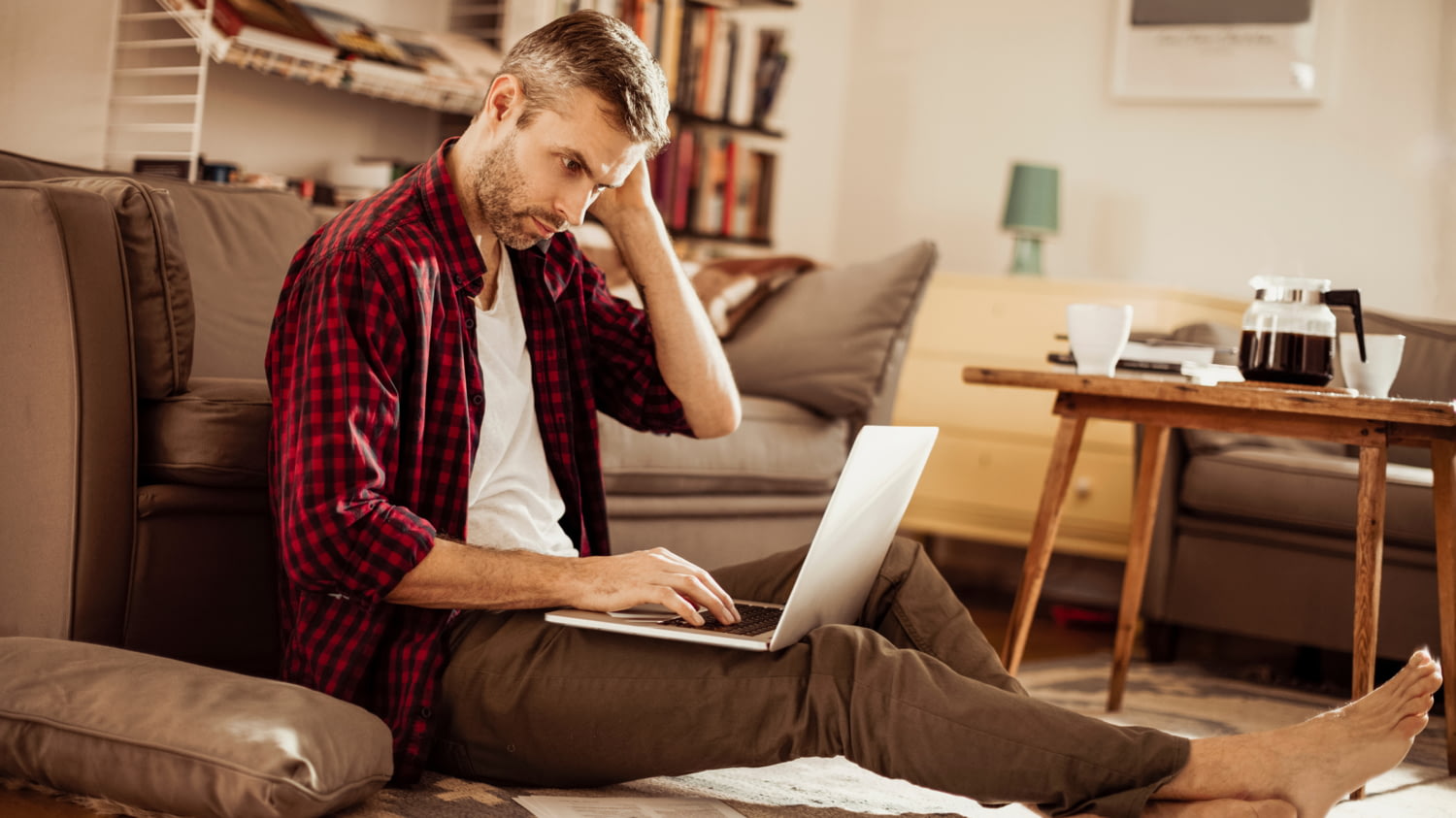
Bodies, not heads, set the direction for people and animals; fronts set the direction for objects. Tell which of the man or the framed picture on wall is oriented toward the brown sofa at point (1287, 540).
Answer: the framed picture on wall

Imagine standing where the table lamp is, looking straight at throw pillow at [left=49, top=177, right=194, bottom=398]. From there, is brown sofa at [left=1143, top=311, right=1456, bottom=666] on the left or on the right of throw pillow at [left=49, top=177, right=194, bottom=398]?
left

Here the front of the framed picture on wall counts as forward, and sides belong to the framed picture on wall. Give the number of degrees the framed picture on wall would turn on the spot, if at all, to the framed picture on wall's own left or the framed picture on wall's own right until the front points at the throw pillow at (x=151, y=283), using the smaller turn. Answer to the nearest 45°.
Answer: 0° — it already faces it

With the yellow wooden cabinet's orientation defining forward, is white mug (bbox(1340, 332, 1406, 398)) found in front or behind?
in front

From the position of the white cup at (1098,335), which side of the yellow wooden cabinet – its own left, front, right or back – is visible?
front

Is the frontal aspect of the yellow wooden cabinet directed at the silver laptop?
yes

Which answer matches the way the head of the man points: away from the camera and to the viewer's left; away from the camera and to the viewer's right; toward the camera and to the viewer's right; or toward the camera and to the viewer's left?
toward the camera and to the viewer's right

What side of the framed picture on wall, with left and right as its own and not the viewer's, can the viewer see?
front

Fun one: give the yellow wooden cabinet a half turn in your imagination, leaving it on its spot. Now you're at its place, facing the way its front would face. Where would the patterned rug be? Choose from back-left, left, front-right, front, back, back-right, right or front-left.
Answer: back

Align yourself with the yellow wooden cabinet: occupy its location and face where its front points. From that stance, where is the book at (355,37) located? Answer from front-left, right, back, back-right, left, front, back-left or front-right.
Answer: front-right

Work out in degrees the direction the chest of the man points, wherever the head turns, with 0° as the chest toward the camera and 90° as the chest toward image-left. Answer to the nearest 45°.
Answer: approximately 315°

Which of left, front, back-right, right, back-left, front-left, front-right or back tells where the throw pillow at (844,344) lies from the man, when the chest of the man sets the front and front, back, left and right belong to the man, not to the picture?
back-left

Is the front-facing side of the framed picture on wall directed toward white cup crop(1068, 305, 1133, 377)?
yes

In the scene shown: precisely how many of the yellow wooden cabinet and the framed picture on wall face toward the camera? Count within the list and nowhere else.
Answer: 2

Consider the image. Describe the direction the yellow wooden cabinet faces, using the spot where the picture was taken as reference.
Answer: facing the viewer

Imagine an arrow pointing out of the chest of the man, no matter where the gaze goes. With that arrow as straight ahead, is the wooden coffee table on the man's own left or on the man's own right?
on the man's own left

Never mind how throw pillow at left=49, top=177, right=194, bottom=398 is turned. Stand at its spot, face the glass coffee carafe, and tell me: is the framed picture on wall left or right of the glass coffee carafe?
left

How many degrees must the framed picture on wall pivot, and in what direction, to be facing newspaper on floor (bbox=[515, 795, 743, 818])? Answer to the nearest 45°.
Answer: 0° — it already faces it
